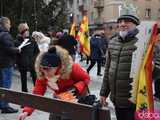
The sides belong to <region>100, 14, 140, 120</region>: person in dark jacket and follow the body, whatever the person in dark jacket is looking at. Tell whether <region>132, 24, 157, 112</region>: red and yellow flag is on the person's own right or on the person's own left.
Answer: on the person's own left

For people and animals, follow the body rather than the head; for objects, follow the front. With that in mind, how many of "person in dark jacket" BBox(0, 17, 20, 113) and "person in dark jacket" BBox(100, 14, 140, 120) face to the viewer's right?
1

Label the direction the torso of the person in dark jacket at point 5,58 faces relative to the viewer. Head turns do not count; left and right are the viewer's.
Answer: facing to the right of the viewer

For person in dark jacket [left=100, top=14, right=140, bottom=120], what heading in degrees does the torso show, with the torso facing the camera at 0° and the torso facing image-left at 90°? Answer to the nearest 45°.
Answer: approximately 45°

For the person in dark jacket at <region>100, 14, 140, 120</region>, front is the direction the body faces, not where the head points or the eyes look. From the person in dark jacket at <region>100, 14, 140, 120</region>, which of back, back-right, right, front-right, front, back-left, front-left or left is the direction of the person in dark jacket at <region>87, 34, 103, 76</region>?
back-right
